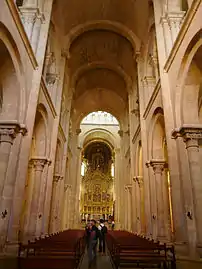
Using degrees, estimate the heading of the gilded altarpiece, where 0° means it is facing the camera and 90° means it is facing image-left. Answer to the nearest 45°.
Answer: approximately 0°
